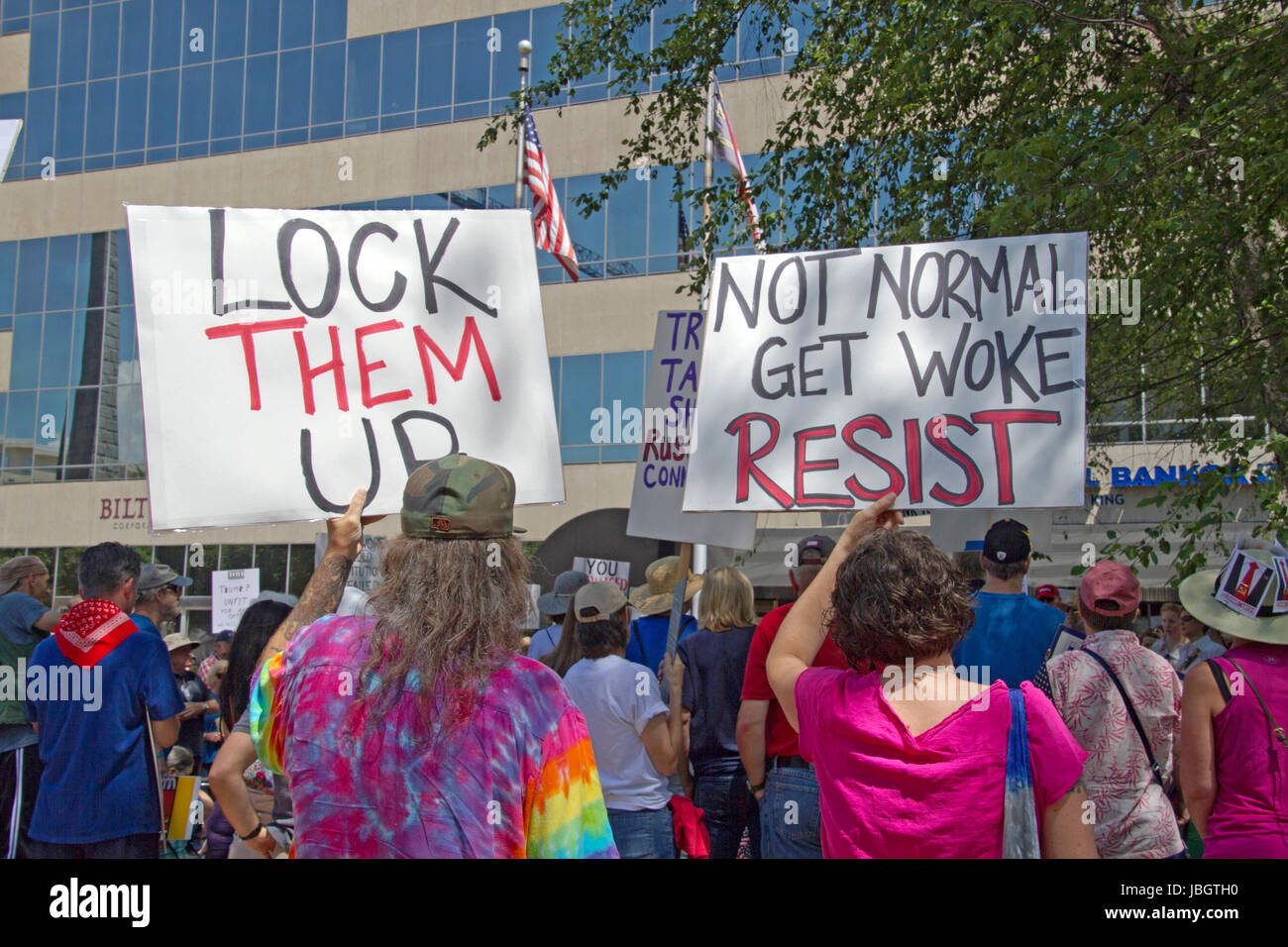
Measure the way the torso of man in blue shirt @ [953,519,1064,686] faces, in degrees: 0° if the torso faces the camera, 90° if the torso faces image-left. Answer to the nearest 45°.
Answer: approximately 180°

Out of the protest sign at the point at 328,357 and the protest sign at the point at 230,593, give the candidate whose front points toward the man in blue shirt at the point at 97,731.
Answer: the protest sign at the point at 230,593

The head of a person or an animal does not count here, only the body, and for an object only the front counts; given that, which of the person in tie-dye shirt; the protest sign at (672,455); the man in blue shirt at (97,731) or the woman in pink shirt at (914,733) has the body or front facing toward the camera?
the protest sign

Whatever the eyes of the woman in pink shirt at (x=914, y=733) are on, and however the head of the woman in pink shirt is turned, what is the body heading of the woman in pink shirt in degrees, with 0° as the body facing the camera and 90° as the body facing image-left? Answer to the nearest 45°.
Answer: approximately 180°

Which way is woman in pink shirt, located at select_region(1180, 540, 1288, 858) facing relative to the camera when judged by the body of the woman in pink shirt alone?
away from the camera

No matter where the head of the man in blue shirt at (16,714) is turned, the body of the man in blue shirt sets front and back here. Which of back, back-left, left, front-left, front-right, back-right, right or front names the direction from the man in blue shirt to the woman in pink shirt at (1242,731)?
right

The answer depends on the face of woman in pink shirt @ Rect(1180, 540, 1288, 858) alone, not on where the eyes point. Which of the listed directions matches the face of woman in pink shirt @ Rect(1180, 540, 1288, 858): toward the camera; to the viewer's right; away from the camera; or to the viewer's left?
away from the camera

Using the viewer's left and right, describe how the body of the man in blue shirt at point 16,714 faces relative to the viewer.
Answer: facing away from the viewer and to the right of the viewer

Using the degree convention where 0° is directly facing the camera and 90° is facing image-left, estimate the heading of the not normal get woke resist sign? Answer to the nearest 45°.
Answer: approximately 0°

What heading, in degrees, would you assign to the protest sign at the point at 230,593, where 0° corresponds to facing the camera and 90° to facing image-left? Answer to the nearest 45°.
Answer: approximately 0°

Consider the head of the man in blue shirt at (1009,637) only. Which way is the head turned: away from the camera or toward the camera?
away from the camera

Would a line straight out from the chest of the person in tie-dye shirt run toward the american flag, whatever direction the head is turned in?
yes

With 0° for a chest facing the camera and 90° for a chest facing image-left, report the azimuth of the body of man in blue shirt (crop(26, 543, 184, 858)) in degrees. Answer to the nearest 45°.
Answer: approximately 225°

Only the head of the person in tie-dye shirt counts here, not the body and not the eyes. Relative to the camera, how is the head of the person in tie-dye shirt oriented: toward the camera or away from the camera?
away from the camera
